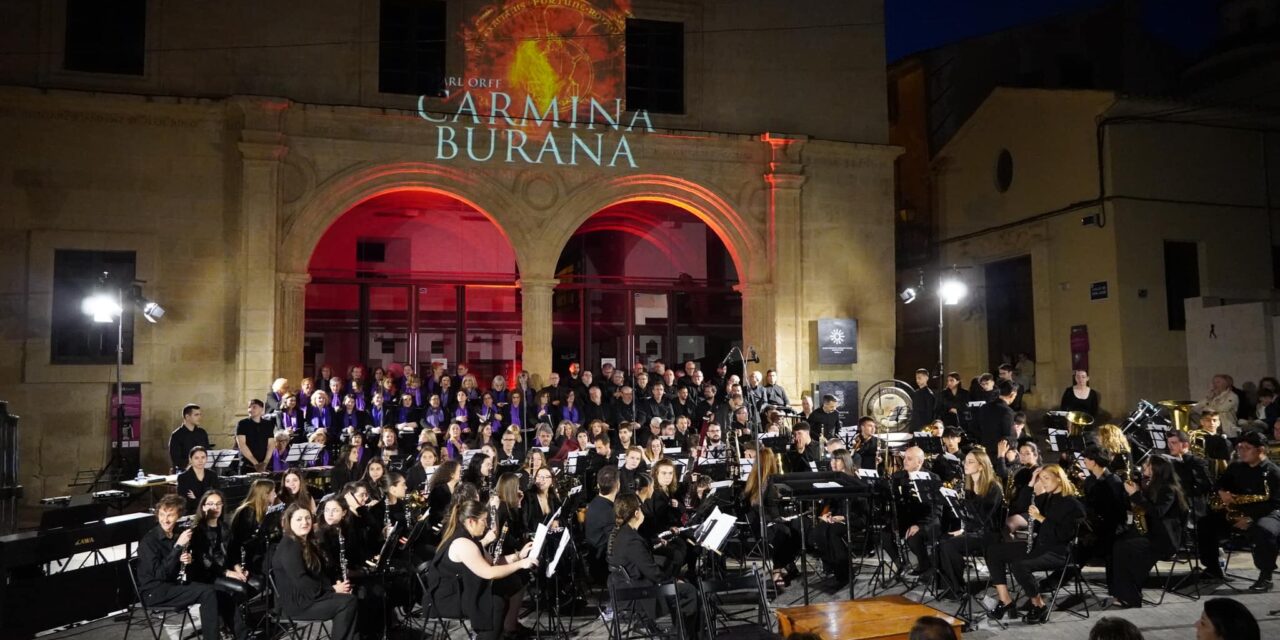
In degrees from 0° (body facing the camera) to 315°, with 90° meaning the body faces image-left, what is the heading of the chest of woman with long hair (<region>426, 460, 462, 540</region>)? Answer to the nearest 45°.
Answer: approximately 270°

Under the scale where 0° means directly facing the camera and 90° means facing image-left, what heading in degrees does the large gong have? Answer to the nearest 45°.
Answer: approximately 0°

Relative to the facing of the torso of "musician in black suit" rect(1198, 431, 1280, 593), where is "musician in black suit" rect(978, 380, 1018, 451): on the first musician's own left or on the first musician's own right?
on the first musician's own right

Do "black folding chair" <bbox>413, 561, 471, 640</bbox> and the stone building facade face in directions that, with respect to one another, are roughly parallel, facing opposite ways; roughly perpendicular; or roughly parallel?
roughly perpendicular

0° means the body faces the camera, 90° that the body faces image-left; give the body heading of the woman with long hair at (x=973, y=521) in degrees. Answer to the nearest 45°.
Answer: approximately 90°

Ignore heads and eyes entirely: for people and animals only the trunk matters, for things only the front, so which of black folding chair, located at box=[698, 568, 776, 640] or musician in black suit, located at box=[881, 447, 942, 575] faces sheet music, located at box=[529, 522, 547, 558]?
the musician in black suit

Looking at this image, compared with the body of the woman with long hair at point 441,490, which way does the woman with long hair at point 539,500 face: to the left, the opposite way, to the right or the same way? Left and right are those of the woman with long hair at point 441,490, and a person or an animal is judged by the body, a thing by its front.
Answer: to the right

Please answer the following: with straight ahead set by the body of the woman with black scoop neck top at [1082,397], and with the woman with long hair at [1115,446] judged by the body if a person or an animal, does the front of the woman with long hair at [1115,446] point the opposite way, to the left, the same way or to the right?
to the right

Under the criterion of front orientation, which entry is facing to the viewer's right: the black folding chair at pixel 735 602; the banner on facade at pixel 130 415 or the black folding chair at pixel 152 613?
the black folding chair at pixel 152 613
